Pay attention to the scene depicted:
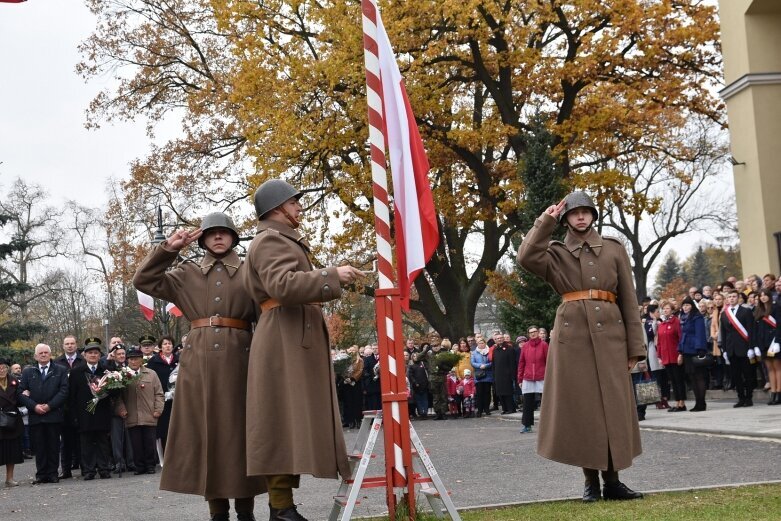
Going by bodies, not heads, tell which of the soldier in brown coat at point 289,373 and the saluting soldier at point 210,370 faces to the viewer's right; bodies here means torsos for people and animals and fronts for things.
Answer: the soldier in brown coat

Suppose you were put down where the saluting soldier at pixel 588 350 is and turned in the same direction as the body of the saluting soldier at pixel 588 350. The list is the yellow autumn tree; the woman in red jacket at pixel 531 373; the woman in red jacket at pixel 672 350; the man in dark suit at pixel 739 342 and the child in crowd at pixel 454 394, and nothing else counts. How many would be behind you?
5

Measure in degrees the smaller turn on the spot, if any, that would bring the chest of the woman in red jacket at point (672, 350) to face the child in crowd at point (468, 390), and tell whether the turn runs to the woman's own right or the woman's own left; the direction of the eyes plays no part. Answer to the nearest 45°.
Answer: approximately 90° to the woman's own right

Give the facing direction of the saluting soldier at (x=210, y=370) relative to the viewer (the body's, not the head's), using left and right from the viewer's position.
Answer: facing the viewer

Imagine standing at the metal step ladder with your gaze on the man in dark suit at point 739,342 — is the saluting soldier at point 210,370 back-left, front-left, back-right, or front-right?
back-left

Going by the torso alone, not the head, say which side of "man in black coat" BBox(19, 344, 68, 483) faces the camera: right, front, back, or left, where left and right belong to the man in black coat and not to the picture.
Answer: front

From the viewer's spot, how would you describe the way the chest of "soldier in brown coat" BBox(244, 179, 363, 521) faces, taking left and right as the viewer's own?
facing to the right of the viewer

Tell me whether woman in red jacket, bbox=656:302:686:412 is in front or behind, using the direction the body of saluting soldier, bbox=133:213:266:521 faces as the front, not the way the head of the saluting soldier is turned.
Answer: behind

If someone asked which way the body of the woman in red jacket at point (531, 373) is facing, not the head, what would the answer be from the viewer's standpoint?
toward the camera
